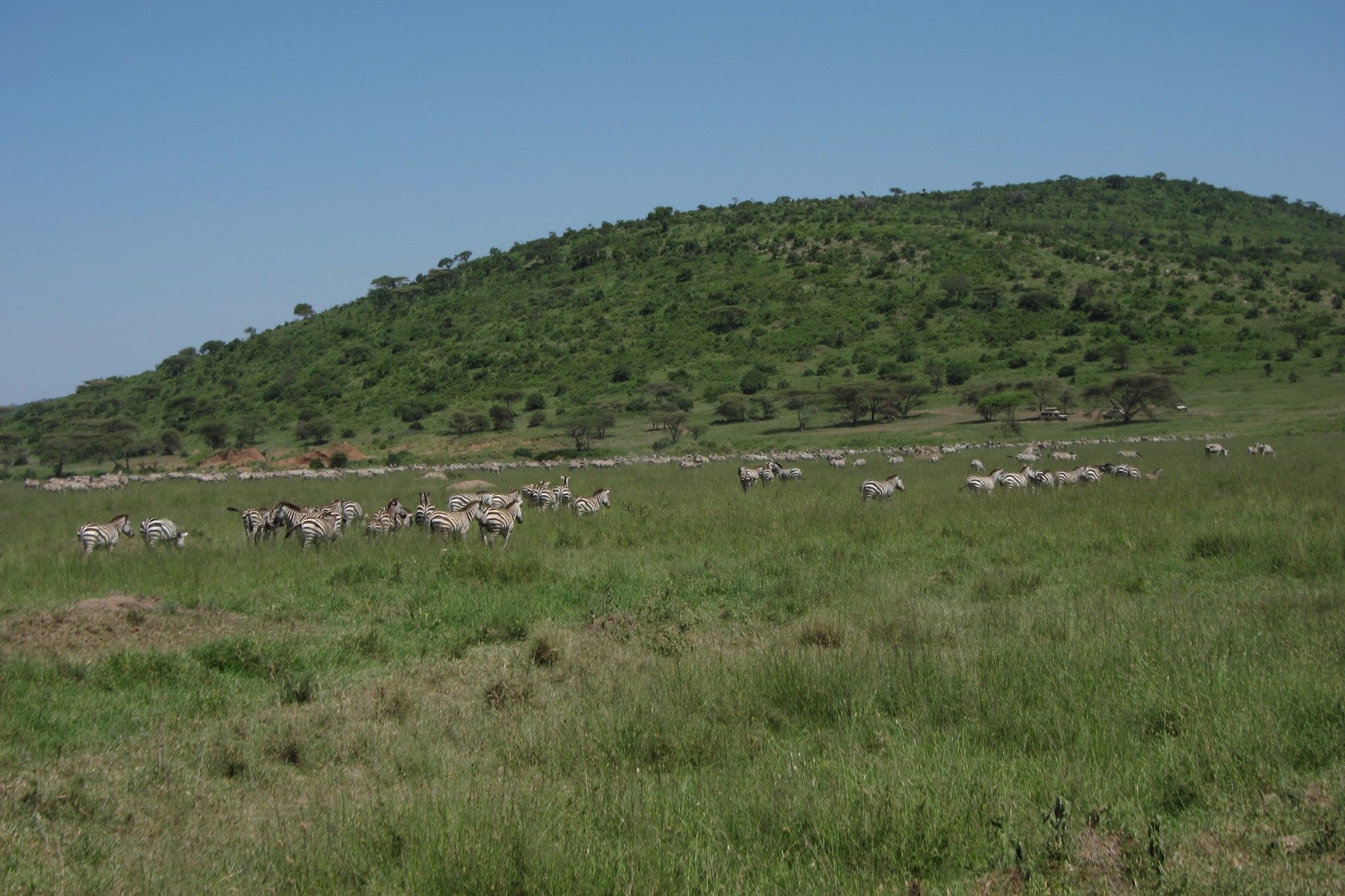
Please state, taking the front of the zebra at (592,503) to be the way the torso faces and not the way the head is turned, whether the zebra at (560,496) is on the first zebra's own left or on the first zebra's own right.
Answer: on the first zebra's own left

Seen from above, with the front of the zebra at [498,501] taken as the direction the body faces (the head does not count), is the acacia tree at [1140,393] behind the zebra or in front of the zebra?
in front

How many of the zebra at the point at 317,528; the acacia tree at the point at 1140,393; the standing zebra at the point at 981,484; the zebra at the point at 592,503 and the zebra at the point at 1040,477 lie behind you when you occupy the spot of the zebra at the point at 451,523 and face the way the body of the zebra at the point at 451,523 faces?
1

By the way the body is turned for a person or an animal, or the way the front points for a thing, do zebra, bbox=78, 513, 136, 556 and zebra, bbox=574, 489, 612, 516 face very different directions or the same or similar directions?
same or similar directions

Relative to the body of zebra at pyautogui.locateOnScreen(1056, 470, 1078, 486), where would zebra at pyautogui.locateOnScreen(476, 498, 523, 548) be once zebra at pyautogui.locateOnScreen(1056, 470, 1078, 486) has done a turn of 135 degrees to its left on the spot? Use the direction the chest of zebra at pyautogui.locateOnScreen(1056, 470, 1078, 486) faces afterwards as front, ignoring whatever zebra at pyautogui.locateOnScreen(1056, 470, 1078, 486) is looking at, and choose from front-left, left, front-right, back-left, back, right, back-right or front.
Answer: left

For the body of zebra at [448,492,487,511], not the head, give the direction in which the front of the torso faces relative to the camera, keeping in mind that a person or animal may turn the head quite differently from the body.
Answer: to the viewer's right

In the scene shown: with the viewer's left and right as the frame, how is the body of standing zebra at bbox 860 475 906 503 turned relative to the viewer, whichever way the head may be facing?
facing to the right of the viewer

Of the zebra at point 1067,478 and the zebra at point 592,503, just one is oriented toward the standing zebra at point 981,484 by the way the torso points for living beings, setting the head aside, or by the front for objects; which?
the zebra at point 592,503

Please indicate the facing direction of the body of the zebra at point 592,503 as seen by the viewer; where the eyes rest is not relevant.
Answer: to the viewer's right

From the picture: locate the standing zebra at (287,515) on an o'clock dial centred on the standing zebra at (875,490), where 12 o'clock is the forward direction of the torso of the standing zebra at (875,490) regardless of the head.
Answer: the standing zebra at (287,515) is roughly at 5 o'clock from the standing zebra at (875,490).

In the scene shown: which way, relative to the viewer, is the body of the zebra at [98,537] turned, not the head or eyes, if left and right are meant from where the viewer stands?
facing to the right of the viewer

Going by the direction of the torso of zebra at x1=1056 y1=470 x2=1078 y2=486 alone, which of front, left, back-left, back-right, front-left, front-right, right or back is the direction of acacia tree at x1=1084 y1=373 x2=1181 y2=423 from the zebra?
left

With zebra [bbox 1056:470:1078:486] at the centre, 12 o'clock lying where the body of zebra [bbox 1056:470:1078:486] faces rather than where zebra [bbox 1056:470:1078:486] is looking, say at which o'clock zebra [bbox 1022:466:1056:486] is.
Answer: zebra [bbox 1022:466:1056:486] is roughly at 5 o'clock from zebra [bbox 1056:470:1078:486].

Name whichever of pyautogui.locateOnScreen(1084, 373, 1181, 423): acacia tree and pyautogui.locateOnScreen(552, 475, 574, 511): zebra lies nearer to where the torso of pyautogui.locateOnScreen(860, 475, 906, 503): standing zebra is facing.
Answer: the acacia tree

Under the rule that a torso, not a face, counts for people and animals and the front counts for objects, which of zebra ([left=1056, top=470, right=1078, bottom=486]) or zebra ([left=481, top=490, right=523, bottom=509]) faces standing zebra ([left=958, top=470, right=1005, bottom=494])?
zebra ([left=481, top=490, right=523, bottom=509])

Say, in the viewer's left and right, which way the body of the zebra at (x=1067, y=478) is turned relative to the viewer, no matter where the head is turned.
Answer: facing to the right of the viewer

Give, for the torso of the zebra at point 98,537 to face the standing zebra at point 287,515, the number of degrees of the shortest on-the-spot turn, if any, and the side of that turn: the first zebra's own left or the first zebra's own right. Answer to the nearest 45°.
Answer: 0° — it already faces it
